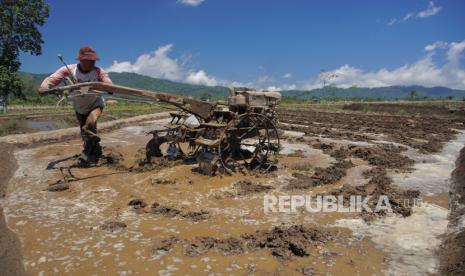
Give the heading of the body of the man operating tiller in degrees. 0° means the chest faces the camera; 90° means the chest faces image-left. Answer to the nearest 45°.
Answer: approximately 0°
